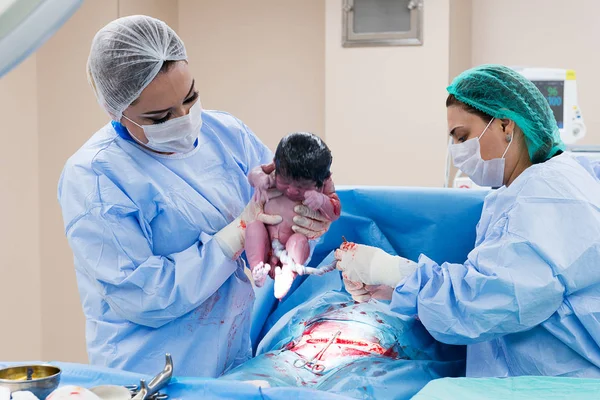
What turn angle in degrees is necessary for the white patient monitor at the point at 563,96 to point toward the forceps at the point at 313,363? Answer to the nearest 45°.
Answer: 0° — it already faces it

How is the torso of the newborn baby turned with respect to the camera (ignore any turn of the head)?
toward the camera

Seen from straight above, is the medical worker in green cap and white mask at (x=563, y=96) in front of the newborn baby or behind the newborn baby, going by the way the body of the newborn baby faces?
behind

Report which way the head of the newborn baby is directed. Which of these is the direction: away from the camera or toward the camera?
toward the camera

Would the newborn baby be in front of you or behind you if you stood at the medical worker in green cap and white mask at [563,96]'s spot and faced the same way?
in front
